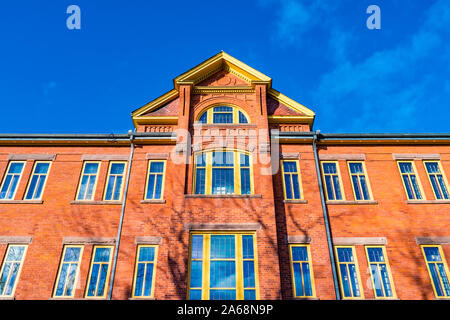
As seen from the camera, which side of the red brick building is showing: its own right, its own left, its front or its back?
front
